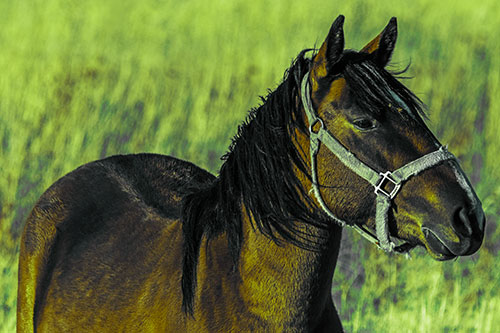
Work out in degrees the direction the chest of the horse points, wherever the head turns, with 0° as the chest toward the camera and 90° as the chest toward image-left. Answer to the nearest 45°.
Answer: approximately 315°
